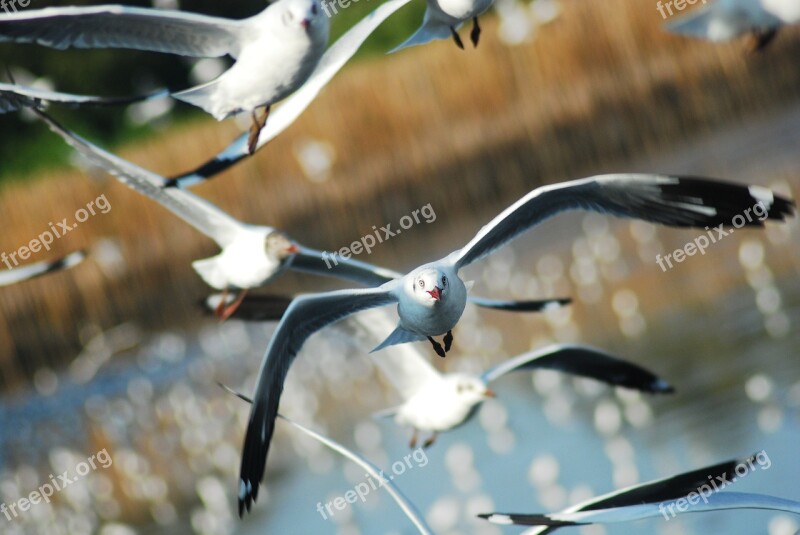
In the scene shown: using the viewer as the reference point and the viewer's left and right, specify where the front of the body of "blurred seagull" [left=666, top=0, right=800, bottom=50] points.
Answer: facing to the right of the viewer

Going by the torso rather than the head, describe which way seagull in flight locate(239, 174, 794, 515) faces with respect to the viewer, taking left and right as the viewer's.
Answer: facing the viewer

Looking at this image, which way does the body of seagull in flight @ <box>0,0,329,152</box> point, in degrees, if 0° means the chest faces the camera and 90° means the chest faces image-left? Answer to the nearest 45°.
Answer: approximately 315°

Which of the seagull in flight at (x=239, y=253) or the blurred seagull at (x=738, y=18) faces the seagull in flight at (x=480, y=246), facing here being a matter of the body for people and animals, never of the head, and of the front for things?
the seagull in flight at (x=239, y=253)

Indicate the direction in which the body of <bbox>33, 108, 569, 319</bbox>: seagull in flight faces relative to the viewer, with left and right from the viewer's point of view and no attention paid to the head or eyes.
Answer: facing the viewer and to the right of the viewer

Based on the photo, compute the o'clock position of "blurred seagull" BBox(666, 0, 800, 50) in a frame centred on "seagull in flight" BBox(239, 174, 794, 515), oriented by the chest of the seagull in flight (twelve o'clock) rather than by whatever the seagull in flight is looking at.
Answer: The blurred seagull is roughly at 8 o'clock from the seagull in flight.

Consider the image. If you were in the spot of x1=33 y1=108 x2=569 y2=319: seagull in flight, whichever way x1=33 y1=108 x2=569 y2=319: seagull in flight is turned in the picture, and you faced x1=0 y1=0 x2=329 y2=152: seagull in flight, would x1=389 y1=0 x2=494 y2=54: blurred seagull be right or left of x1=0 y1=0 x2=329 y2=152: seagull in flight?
left

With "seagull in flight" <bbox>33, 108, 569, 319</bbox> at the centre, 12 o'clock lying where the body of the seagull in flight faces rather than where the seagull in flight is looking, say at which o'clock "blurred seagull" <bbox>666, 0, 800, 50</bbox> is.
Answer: The blurred seagull is roughly at 11 o'clock from the seagull in flight.

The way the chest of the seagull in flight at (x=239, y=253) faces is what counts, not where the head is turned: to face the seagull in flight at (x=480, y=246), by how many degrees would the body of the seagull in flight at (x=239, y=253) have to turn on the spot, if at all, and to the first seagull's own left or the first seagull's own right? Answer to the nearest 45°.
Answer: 0° — it already faces it

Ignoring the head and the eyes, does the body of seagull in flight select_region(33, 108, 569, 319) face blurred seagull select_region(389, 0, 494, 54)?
yes

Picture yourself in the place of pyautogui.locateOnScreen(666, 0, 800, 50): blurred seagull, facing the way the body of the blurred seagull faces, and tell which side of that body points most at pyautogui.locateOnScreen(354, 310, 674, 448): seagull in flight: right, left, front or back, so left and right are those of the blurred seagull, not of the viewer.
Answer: back

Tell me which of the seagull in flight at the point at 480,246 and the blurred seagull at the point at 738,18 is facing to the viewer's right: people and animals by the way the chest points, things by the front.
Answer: the blurred seagull
